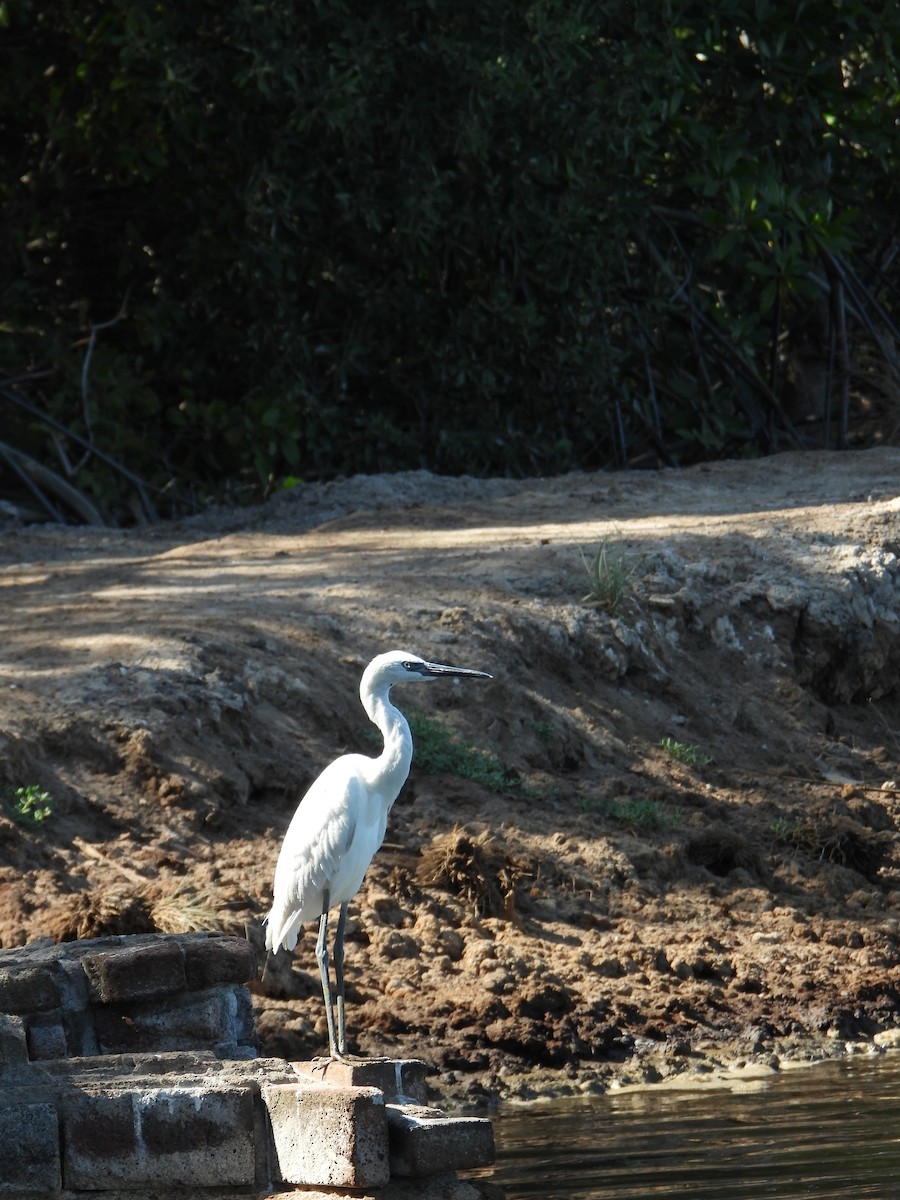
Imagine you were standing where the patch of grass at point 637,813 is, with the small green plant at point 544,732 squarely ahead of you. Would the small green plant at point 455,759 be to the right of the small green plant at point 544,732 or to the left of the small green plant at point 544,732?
left

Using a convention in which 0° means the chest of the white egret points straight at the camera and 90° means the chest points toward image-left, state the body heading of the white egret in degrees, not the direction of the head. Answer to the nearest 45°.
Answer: approximately 270°

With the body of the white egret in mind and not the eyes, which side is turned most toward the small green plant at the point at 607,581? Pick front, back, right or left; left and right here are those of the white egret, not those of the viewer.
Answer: left

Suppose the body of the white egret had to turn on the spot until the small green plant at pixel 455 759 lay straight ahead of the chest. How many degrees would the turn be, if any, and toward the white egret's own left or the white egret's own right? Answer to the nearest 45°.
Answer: approximately 90° to the white egret's own left

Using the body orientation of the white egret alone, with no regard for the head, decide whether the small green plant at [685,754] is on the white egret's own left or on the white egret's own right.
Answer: on the white egret's own left

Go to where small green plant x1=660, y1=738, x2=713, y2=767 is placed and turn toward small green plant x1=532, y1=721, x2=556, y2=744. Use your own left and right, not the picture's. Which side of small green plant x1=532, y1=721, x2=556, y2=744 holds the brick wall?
left

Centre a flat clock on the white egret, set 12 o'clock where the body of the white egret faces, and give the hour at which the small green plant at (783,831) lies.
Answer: The small green plant is roughly at 10 o'clock from the white egret.

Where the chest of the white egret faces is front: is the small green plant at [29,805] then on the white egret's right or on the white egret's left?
on the white egret's left
